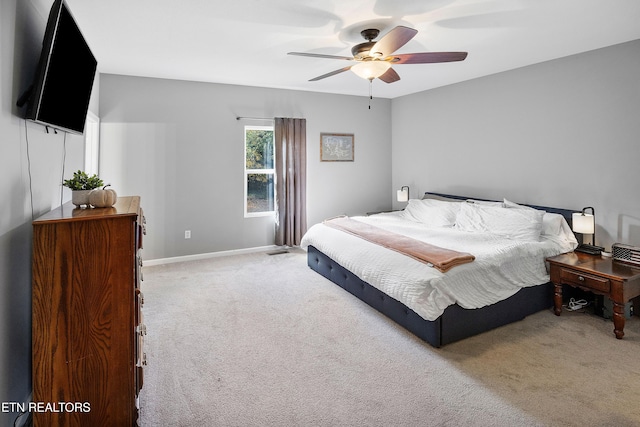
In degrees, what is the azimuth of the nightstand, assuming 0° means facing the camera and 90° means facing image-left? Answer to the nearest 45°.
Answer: approximately 45°

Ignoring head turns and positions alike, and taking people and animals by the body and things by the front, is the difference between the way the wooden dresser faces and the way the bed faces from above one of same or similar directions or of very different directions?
very different directions

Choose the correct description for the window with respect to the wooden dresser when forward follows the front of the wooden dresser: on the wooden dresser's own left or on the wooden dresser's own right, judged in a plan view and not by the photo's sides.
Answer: on the wooden dresser's own left

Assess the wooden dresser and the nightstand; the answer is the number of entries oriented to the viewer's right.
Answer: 1

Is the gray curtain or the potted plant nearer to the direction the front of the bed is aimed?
the potted plant

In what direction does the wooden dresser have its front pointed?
to the viewer's right

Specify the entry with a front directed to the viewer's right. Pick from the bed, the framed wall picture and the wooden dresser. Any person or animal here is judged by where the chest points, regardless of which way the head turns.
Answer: the wooden dresser
